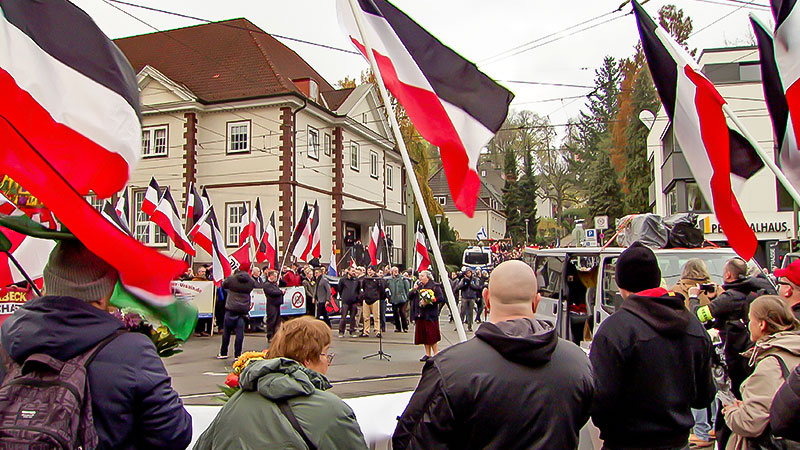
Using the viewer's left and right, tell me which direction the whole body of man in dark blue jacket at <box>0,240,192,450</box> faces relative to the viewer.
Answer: facing away from the viewer and to the right of the viewer

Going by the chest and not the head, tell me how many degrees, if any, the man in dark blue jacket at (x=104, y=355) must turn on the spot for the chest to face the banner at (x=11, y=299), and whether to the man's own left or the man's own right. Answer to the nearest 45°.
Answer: approximately 45° to the man's own left

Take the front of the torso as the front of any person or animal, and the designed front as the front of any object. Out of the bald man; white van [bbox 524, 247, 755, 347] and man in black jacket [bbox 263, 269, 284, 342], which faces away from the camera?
the bald man

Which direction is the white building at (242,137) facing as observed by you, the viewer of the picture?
facing the viewer and to the right of the viewer

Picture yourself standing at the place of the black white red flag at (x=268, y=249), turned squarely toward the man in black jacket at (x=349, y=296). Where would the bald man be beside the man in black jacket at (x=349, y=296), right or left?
right

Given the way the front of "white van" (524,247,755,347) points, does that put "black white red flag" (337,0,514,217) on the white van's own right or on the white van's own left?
on the white van's own right

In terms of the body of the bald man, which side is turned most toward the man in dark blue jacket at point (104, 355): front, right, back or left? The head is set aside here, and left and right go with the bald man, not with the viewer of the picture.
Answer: left

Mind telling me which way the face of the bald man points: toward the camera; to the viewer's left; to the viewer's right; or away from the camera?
away from the camera

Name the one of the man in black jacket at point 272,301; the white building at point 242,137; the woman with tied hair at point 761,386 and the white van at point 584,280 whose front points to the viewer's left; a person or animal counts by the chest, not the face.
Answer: the woman with tied hair

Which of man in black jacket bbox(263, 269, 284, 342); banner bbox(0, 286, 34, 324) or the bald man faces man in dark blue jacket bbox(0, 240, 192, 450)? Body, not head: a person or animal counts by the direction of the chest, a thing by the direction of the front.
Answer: the banner

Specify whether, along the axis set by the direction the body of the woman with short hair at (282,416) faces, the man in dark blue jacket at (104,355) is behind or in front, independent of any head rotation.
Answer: behind
